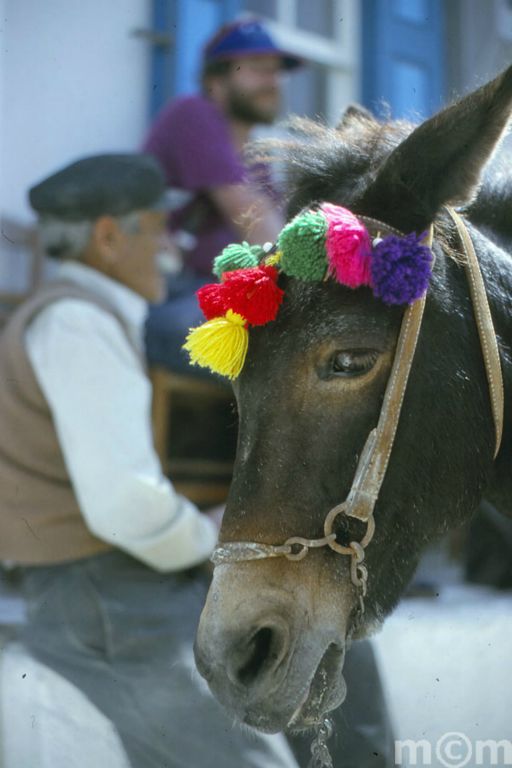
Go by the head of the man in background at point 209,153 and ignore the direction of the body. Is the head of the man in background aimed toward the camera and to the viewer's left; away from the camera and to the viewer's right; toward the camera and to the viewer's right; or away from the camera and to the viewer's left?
toward the camera and to the viewer's right

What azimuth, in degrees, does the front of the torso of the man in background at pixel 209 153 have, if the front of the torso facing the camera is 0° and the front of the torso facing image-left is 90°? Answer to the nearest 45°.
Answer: approximately 270°
